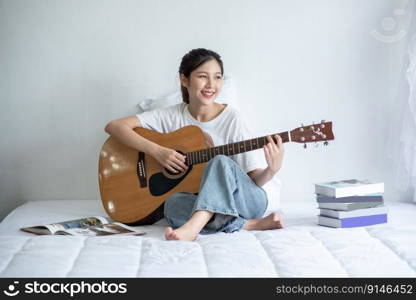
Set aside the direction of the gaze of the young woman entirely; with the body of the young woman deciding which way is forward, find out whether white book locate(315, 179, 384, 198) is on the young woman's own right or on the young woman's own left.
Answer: on the young woman's own left

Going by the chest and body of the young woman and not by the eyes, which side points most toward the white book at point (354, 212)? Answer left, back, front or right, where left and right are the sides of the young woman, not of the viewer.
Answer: left

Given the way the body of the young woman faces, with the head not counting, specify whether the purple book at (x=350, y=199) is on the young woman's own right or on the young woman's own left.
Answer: on the young woman's own left

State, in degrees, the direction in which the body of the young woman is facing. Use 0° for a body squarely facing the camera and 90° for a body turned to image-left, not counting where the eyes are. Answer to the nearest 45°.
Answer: approximately 0°

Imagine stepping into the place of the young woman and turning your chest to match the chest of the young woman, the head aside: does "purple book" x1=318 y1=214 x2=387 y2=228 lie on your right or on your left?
on your left

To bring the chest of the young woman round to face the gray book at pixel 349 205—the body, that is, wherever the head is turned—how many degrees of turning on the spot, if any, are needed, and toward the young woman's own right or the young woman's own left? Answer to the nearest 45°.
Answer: approximately 90° to the young woman's own left
